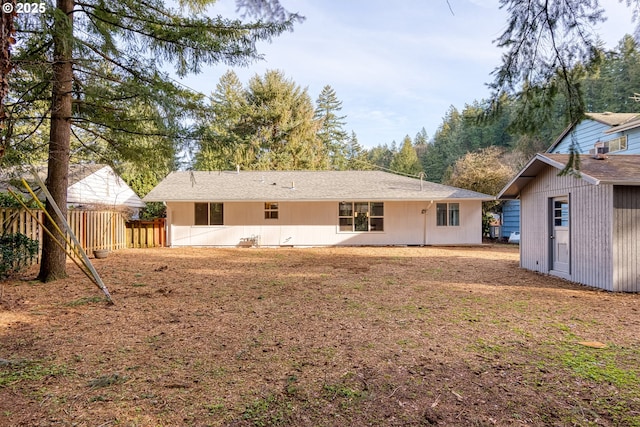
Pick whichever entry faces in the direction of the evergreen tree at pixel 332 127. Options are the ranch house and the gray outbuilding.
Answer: the ranch house

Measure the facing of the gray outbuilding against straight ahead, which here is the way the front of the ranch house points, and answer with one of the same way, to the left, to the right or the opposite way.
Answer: to the left

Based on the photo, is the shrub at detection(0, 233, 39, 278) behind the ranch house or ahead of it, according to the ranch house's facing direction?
behind

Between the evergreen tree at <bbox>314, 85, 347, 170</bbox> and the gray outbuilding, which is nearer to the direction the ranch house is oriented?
the evergreen tree

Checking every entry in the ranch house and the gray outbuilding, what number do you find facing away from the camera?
1

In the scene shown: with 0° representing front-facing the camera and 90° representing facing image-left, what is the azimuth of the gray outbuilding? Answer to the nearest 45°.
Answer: approximately 45°

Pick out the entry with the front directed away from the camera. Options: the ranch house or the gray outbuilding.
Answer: the ranch house

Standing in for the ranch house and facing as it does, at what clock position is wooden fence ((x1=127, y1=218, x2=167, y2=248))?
The wooden fence is roughly at 9 o'clock from the ranch house.

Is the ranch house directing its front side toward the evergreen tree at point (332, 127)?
yes

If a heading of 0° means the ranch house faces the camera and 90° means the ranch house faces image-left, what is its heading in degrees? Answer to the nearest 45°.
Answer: approximately 180°
